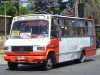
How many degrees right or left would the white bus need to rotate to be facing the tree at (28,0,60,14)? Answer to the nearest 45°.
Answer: approximately 135° to its right

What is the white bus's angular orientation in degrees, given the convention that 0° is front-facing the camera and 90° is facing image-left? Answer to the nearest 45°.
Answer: approximately 45°

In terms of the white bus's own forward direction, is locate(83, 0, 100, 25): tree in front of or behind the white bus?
behind
